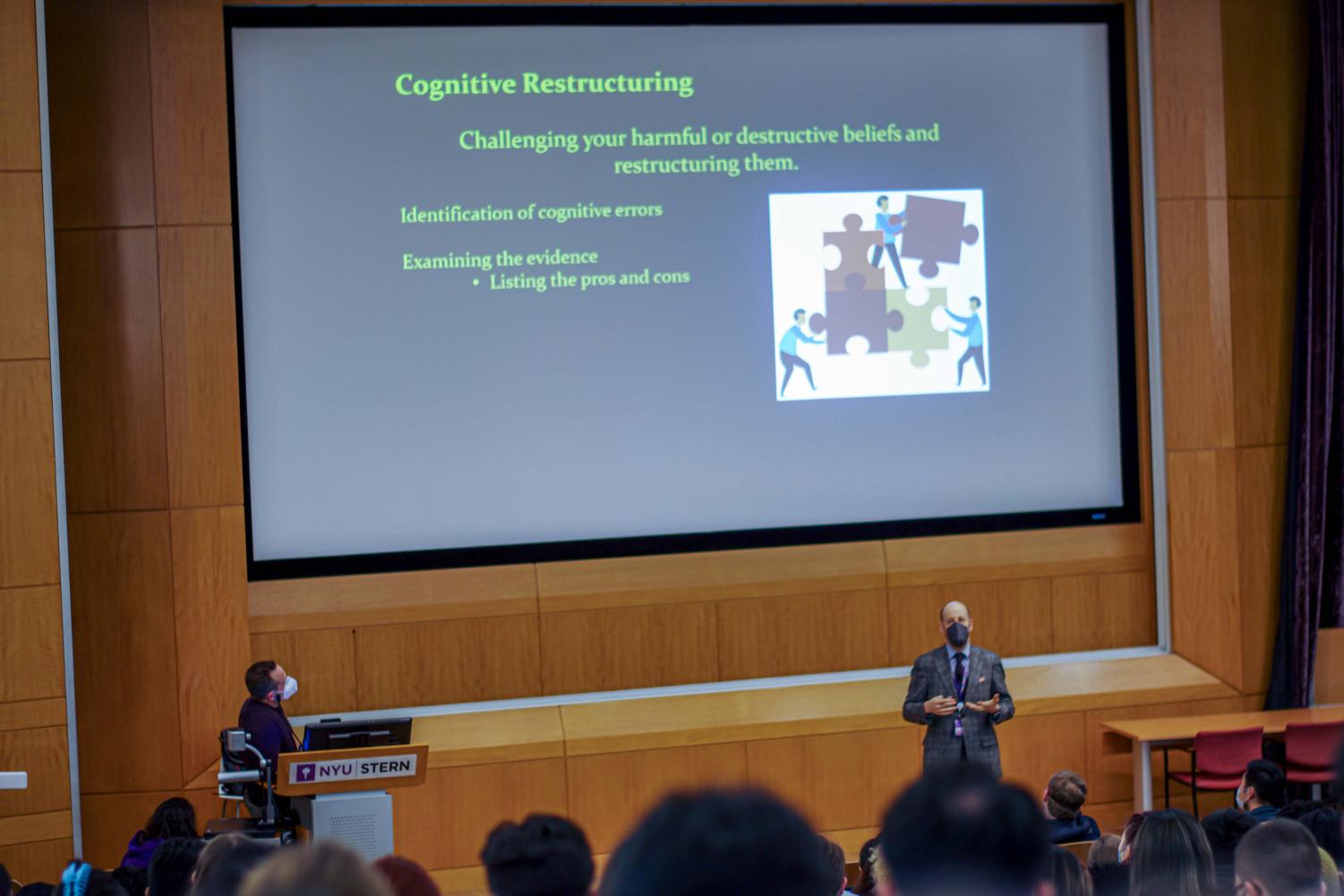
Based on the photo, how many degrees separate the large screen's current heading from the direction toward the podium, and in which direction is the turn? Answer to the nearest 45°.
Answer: approximately 45° to its right

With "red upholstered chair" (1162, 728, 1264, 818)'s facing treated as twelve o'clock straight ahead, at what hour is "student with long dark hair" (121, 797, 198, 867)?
The student with long dark hair is roughly at 9 o'clock from the red upholstered chair.

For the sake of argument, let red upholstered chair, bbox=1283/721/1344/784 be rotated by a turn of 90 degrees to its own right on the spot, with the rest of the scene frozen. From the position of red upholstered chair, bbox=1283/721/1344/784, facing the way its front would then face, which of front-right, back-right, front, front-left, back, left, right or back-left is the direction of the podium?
front

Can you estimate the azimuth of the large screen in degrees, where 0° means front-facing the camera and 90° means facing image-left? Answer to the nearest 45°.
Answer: approximately 0°

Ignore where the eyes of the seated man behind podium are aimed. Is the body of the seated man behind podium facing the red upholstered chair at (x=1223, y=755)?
yes

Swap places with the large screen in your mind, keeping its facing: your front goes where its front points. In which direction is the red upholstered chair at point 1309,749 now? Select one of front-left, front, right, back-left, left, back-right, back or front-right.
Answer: left

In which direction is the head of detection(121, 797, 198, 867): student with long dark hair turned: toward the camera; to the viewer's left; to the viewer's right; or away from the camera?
away from the camera

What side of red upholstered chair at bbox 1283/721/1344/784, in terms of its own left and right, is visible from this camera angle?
back

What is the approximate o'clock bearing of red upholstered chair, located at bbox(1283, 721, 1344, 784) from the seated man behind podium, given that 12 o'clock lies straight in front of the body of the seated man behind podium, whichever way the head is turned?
The red upholstered chair is roughly at 12 o'clock from the seated man behind podium.

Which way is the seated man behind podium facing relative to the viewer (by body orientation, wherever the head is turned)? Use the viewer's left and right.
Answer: facing to the right of the viewer

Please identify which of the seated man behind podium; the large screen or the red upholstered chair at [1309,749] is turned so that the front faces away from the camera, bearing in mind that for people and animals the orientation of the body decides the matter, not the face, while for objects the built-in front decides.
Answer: the red upholstered chair

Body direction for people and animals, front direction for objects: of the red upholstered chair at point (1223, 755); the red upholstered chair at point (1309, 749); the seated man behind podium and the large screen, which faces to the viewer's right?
the seated man behind podium

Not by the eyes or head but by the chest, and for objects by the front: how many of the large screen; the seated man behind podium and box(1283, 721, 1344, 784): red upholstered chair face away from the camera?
1

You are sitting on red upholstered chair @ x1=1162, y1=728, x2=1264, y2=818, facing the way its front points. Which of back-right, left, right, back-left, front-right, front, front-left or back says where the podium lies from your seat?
left
